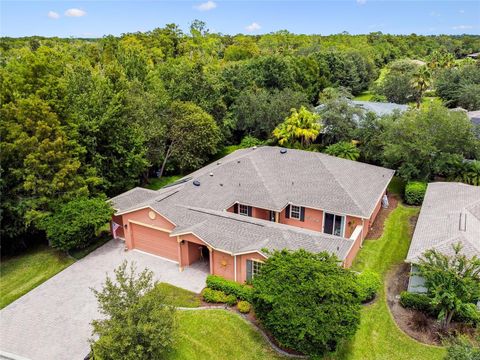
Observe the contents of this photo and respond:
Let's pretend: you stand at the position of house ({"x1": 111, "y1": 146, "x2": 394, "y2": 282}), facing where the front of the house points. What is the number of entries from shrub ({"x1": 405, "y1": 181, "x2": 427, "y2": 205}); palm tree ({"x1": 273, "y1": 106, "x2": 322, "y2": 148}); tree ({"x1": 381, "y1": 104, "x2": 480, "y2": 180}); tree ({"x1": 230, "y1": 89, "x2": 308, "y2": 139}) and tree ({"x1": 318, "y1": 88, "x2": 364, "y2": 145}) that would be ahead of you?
0

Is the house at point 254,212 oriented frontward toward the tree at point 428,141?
no

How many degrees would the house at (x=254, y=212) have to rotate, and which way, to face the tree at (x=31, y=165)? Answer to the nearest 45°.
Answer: approximately 45° to its right

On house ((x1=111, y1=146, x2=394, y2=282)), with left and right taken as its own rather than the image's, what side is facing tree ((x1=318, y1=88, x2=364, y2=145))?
back

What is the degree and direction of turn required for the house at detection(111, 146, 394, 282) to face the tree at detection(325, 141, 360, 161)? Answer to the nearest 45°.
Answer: approximately 180°

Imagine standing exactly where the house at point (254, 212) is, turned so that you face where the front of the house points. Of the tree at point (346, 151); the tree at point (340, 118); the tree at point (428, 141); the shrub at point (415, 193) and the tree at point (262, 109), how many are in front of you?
0

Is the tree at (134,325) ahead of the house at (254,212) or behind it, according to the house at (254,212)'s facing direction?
ahead

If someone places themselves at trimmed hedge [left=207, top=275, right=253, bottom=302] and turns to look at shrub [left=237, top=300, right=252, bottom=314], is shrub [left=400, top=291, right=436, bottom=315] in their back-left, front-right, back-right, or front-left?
front-left

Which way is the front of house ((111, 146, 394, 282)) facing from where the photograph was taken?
facing the viewer and to the left of the viewer

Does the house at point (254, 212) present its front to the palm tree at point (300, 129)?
no

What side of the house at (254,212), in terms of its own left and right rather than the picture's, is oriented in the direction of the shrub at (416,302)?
left

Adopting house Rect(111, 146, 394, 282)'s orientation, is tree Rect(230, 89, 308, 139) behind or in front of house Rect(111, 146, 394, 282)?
behind

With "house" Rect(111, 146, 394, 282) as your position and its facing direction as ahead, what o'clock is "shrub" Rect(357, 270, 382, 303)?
The shrub is roughly at 9 o'clock from the house.

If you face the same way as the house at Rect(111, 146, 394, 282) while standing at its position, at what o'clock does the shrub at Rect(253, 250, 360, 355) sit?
The shrub is roughly at 10 o'clock from the house.

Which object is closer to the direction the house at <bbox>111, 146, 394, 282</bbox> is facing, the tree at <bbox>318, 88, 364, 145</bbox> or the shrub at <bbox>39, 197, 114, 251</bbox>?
the shrub
